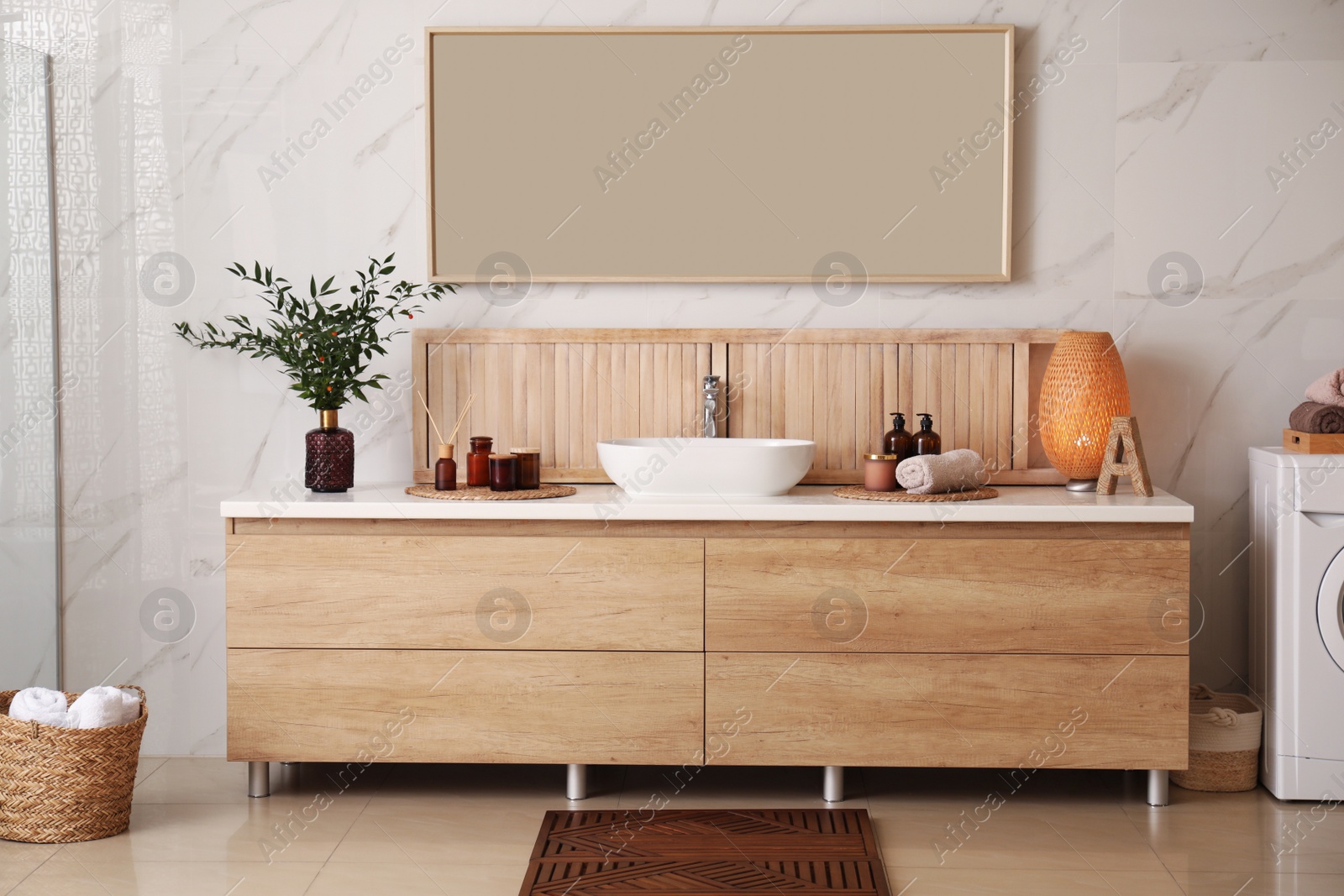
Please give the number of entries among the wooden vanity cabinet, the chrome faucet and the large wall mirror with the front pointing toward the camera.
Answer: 3

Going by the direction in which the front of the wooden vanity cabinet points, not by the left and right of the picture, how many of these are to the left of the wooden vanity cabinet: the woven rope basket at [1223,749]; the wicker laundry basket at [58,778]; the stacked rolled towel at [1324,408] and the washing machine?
3

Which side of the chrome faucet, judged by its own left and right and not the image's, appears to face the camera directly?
front

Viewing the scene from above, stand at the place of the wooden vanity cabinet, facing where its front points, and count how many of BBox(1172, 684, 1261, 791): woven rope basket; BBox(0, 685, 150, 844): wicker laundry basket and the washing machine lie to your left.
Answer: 2

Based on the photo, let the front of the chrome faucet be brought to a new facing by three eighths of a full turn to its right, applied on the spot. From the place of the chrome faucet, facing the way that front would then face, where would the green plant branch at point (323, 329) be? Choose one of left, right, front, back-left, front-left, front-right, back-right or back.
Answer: front-left

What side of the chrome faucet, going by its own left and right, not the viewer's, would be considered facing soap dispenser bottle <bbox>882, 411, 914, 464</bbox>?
left

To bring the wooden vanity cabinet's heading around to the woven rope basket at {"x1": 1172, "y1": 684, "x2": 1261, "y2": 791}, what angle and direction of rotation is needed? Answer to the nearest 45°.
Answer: approximately 90° to its left

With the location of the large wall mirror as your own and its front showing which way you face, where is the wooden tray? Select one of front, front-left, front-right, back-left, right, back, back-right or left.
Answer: left

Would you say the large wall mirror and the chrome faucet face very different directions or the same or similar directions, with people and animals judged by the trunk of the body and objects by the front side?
same or similar directions

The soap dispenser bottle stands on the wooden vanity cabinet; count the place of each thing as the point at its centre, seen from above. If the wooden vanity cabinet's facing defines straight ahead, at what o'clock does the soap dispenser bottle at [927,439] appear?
The soap dispenser bottle is roughly at 8 o'clock from the wooden vanity cabinet.

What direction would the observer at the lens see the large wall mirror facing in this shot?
facing the viewer

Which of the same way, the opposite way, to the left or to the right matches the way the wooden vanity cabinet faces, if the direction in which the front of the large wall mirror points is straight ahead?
the same way

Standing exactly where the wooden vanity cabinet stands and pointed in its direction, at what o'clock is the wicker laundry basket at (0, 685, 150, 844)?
The wicker laundry basket is roughly at 3 o'clock from the wooden vanity cabinet.

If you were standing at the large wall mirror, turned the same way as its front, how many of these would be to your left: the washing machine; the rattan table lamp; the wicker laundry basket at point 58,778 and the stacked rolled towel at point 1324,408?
3

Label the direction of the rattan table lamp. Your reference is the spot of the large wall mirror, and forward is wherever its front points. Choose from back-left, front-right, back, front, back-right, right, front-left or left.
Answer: left
